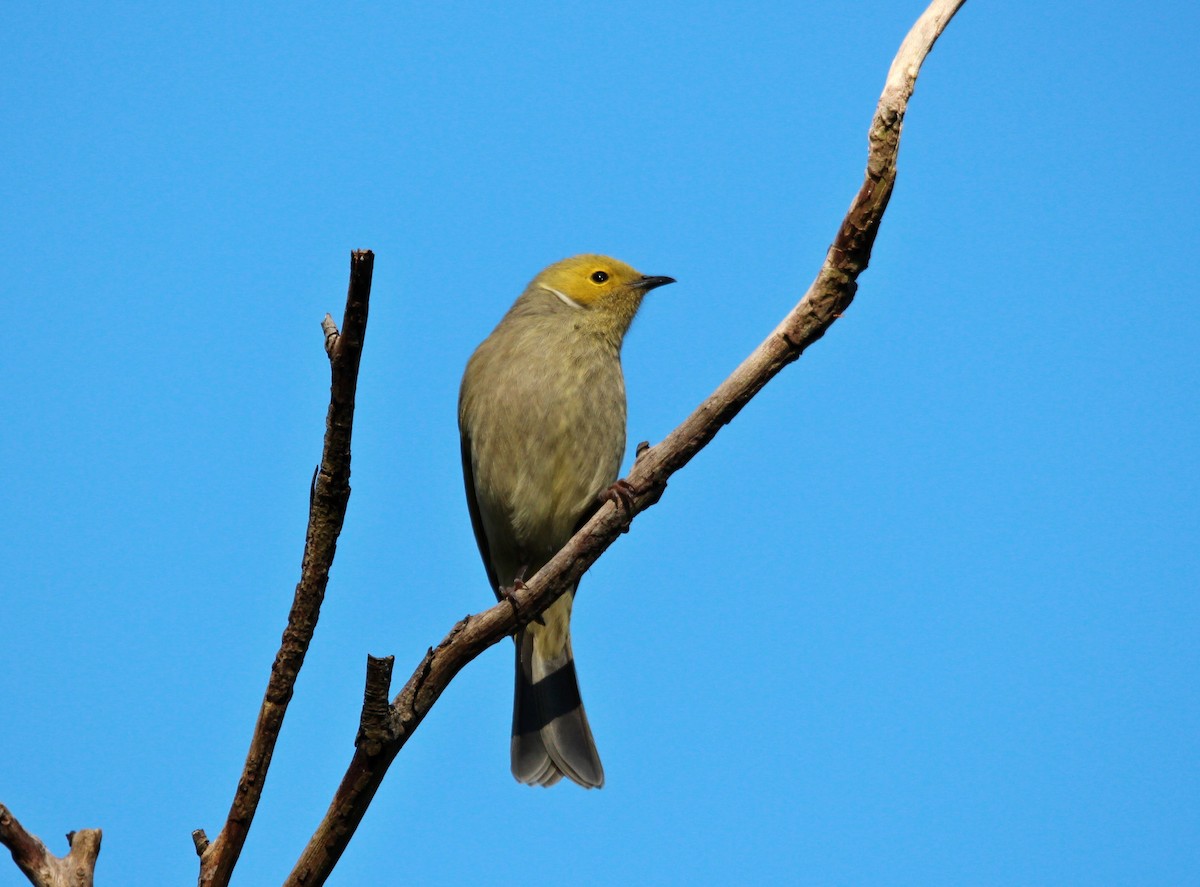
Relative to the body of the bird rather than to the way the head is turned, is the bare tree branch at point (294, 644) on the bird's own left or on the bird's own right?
on the bird's own right

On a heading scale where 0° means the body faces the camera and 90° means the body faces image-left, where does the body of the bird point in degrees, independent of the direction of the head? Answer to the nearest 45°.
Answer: approximately 315°

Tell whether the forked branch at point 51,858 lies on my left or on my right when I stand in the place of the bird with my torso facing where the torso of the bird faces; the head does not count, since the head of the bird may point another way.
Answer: on my right
